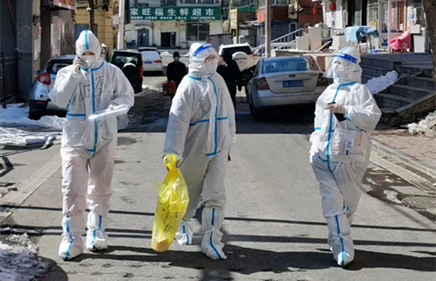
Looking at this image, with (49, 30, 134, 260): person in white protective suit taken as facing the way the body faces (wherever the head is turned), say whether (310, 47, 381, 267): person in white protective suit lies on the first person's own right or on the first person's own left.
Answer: on the first person's own left

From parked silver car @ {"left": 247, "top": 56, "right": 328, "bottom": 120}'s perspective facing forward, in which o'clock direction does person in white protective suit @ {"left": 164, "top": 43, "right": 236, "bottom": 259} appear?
The person in white protective suit is roughly at 6 o'clock from the parked silver car.

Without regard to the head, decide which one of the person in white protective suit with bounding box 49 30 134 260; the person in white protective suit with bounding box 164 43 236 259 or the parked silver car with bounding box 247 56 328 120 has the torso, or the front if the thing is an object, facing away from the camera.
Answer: the parked silver car

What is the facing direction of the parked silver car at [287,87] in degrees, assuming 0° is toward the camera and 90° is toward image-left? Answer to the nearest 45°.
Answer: approximately 180°

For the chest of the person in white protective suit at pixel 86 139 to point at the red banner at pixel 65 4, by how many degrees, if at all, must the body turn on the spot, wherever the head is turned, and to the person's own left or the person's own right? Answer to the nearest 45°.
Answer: approximately 180°
